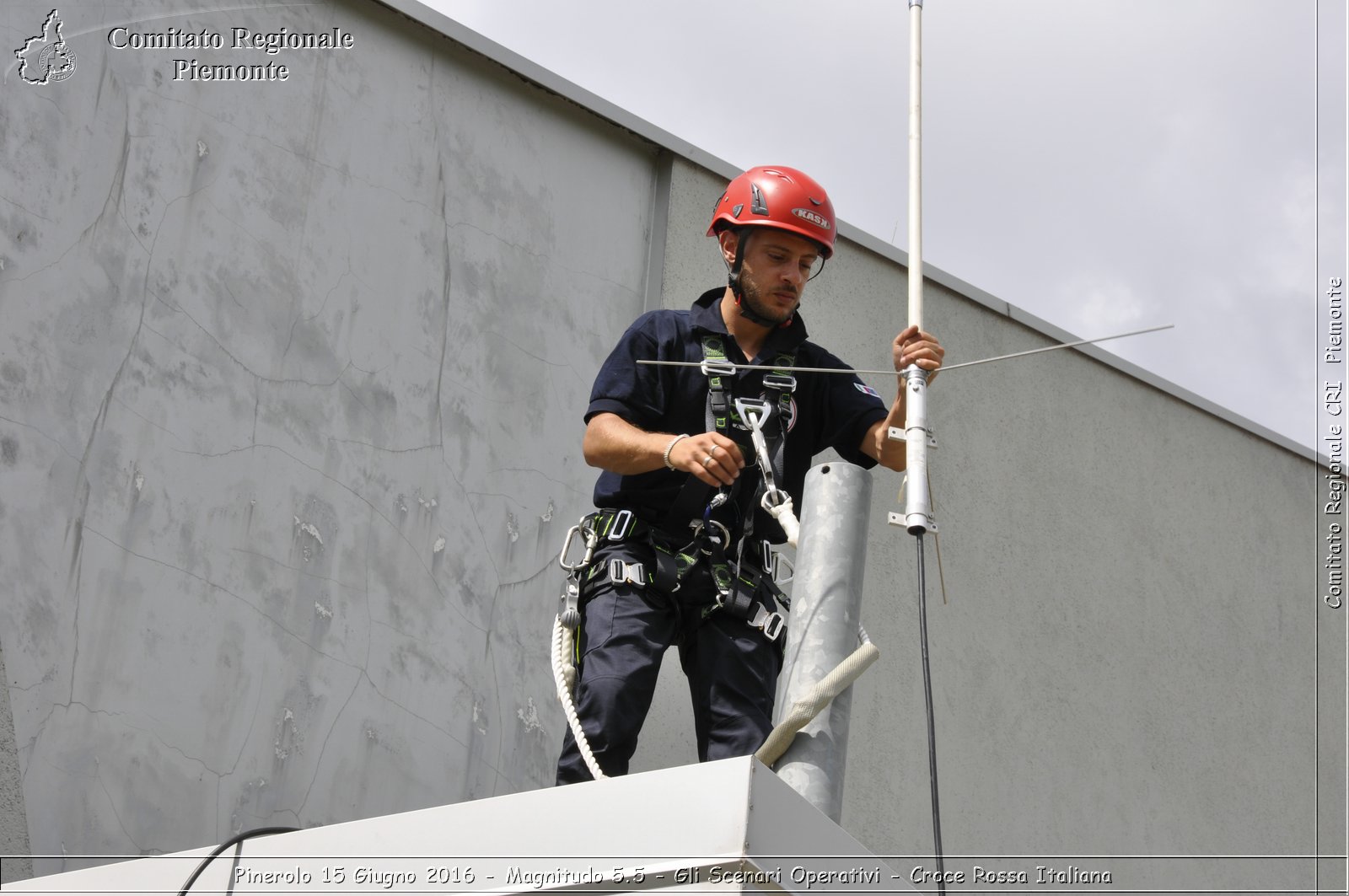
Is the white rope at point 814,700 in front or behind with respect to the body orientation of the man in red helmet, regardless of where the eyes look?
in front

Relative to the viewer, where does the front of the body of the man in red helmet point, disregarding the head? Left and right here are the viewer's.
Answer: facing the viewer and to the right of the viewer

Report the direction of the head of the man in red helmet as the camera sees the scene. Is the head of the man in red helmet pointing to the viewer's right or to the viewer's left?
to the viewer's right

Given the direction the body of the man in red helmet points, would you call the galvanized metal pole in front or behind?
in front
